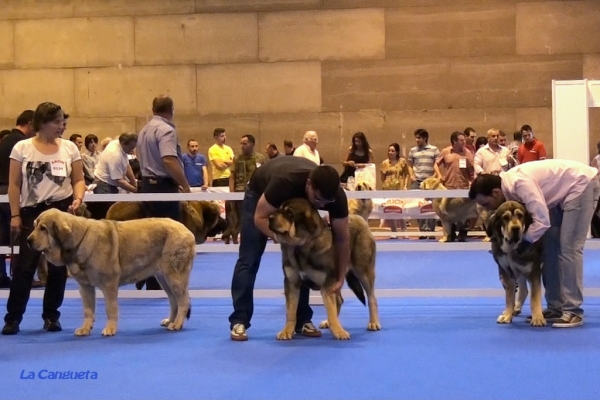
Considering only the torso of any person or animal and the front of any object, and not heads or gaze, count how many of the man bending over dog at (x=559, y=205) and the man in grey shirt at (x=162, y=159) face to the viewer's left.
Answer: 1

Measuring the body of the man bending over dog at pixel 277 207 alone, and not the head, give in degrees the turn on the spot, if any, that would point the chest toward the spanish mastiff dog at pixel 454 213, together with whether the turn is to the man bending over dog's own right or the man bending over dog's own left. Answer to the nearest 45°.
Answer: approximately 135° to the man bending over dog's own left

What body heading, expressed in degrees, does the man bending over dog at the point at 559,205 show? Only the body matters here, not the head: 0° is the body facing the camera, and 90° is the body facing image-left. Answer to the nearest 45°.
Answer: approximately 90°

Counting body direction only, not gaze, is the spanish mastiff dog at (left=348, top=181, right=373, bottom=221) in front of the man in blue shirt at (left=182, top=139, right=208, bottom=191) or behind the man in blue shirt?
in front

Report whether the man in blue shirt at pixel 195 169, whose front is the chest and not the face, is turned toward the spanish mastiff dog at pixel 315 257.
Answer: yes

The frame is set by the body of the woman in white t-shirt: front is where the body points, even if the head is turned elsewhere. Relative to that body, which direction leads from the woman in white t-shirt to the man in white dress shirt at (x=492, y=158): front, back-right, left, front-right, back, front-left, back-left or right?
back-left

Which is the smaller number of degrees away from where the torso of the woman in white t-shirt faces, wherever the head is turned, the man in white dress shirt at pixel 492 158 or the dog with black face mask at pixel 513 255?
the dog with black face mask
